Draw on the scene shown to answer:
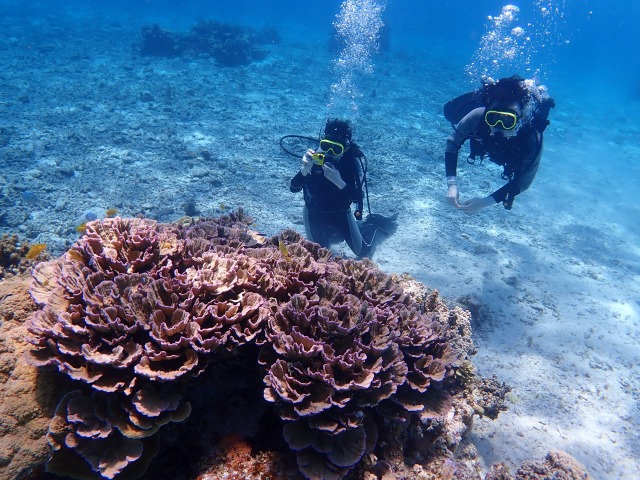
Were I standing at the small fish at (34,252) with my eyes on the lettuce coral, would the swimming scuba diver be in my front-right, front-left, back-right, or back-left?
front-left

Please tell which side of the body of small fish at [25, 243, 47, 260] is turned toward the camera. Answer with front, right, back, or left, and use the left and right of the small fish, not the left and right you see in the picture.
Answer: left

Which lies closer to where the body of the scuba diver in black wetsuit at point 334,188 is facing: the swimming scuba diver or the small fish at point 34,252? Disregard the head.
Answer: the small fish

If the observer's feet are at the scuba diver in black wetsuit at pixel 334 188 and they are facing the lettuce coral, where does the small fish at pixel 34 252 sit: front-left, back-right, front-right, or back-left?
front-right

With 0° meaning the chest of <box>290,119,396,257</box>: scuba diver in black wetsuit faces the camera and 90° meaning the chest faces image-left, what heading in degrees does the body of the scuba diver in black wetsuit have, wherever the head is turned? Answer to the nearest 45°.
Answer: approximately 45°

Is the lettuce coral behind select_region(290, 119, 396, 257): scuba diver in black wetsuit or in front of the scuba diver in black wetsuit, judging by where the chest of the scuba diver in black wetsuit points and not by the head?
in front
